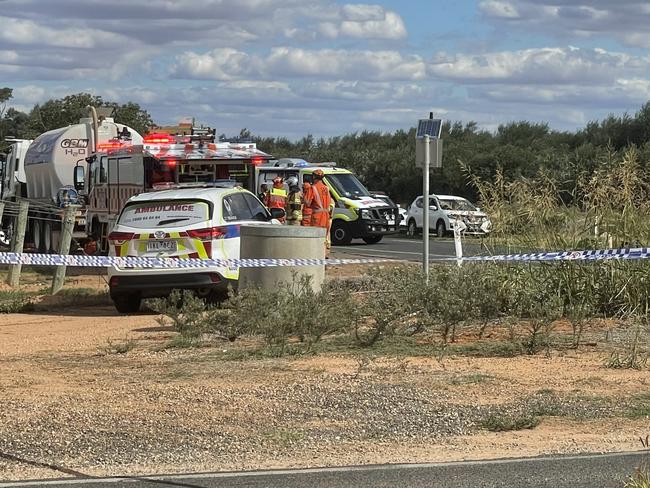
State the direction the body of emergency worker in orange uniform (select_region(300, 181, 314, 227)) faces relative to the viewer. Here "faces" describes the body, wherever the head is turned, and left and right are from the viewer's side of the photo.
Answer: facing to the left of the viewer

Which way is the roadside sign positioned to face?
away from the camera

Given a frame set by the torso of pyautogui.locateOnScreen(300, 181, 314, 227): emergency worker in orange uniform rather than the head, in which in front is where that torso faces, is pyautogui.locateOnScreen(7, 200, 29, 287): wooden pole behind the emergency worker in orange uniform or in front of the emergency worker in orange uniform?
in front

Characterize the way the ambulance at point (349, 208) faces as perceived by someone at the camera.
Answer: facing the viewer and to the right of the viewer

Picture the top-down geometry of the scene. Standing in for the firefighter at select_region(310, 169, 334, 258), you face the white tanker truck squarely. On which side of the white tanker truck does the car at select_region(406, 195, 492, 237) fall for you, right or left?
right

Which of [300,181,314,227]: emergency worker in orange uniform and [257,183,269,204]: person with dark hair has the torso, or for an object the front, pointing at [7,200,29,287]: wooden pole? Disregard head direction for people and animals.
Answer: [300,181,314,227]: emergency worker in orange uniform

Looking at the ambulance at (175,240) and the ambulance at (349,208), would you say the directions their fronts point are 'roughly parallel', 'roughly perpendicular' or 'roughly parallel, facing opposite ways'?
roughly perpendicular
